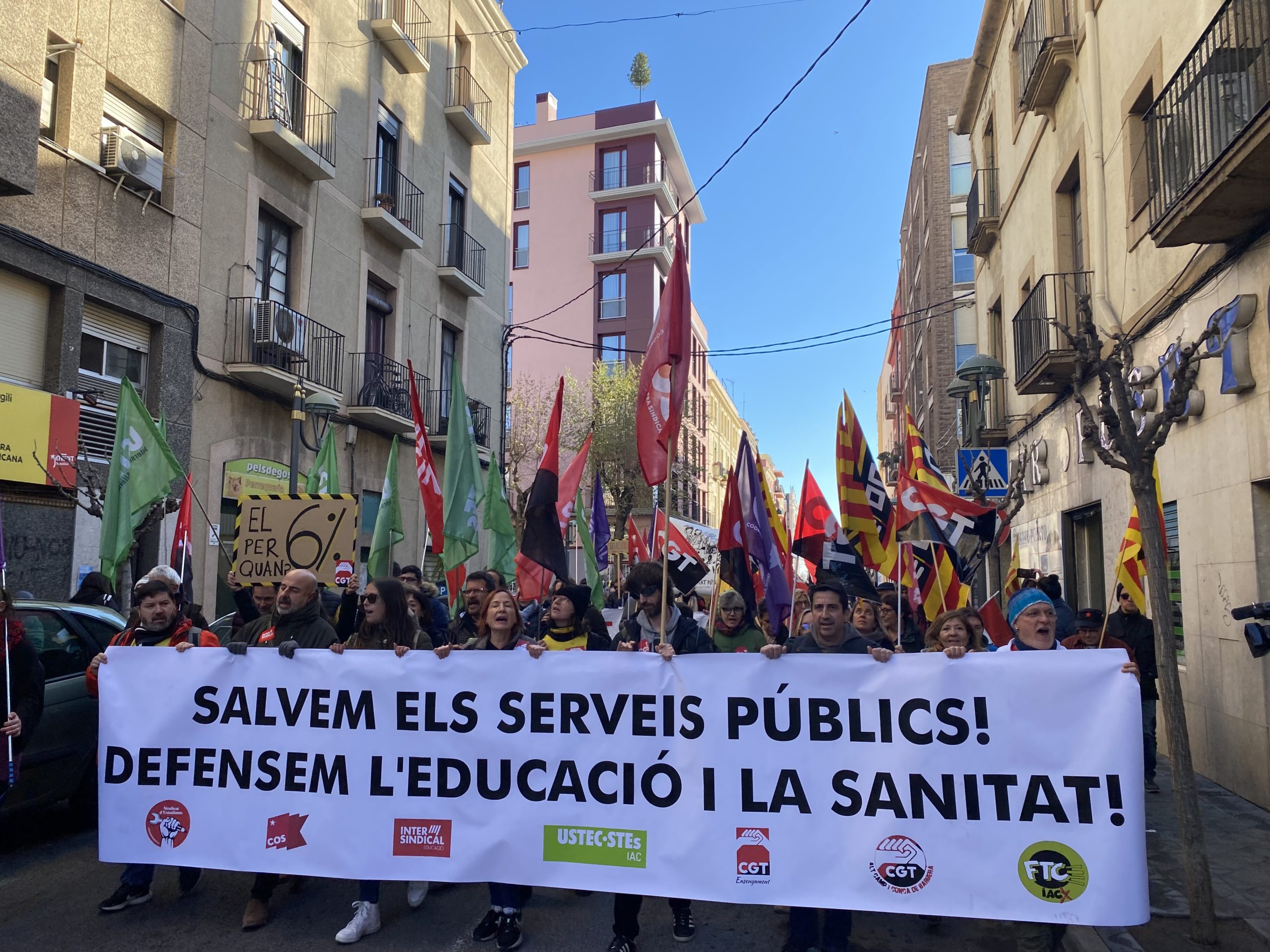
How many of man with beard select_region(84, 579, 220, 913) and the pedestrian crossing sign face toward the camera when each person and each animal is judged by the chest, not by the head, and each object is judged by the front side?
2

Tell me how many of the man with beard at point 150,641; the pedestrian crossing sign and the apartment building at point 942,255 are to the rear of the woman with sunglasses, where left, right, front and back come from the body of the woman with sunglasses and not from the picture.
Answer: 2

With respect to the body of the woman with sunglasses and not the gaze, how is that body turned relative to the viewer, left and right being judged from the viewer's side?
facing the viewer and to the left of the viewer

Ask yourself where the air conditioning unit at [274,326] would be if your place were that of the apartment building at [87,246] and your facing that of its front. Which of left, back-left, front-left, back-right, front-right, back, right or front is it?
left

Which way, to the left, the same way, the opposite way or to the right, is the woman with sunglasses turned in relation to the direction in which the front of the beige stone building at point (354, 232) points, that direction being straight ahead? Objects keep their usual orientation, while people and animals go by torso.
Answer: to the right

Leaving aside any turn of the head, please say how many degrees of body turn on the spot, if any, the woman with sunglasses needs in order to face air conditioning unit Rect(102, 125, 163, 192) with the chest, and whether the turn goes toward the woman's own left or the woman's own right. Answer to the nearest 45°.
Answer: approximately 90° to the woman's own right

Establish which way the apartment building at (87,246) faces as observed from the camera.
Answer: facing the viewer and to the right of the viewer

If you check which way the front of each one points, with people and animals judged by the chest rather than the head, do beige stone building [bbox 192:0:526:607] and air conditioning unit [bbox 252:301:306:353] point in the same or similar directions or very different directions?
same or similar directions

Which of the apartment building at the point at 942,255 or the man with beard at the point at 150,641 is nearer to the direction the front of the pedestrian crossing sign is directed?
the man with beard

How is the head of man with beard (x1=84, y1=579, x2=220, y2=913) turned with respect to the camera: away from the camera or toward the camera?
toward the camera

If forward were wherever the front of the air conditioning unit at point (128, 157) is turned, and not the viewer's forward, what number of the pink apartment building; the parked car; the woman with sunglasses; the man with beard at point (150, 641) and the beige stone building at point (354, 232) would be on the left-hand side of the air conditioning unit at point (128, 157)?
2

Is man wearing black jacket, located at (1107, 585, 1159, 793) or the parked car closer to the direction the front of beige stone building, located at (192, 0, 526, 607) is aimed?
the man wearing black jacket

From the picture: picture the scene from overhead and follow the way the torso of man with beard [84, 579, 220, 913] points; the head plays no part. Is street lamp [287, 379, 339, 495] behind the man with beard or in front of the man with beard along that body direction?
behind

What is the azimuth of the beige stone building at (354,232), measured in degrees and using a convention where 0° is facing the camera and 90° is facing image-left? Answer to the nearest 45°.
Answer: approximately 315°

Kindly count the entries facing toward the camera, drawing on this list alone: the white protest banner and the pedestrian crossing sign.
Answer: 2

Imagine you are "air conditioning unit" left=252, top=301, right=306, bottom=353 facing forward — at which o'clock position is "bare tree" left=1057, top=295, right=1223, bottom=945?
The bare tree is roughly at 1 o'clock from the air conditioning unit.

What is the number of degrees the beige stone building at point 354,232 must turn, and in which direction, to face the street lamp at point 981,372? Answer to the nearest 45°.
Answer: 0° — it already faces it

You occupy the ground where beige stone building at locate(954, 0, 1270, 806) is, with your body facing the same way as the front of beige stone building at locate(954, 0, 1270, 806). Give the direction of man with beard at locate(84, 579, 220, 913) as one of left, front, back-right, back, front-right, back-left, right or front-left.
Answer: front

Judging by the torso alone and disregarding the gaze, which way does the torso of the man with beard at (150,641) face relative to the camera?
toward the camera
